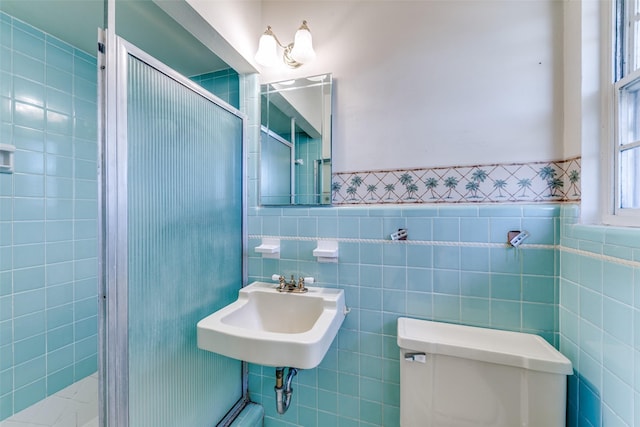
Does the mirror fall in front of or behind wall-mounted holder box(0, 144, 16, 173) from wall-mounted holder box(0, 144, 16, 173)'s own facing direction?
in front

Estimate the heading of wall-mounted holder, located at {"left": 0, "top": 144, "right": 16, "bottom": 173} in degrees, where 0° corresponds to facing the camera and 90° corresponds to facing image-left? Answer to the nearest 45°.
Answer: approximately 315°

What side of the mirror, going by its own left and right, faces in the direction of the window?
left

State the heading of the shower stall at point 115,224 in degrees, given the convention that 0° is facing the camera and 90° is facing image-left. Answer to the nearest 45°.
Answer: approximately 315°

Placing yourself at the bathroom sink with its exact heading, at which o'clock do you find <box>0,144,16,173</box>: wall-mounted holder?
The wall-mounted holder is roughly at 2 o'clock from the bathroom sink.

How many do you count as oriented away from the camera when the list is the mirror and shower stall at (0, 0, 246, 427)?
0

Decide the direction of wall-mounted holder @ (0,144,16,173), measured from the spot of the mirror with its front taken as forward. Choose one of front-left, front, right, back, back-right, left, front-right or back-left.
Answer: front-right

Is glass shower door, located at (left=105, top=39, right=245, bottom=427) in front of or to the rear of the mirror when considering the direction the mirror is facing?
in front
